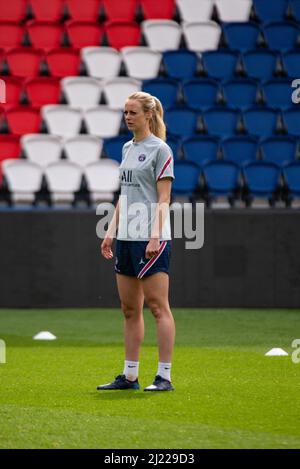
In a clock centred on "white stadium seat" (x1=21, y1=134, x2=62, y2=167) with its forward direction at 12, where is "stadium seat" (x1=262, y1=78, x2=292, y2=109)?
The stadium seat is roughly at 9 o'clock from the white stadium seat.

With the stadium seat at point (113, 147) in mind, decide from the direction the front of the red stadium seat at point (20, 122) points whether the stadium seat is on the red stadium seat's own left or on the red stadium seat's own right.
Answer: on the red stadium seat's own left

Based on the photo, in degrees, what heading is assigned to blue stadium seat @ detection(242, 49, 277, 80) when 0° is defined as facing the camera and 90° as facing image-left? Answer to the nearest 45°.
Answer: approximately 0°

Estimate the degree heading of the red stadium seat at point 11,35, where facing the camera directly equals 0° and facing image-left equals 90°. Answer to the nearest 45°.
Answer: approximately 0°

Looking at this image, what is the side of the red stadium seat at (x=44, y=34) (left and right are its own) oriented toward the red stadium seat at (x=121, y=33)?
left

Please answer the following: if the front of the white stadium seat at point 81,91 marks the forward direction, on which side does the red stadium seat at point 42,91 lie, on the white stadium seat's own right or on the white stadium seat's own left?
on the white stadium seat's own right

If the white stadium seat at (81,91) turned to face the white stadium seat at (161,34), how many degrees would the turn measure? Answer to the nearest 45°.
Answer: approximately 90° to its left
